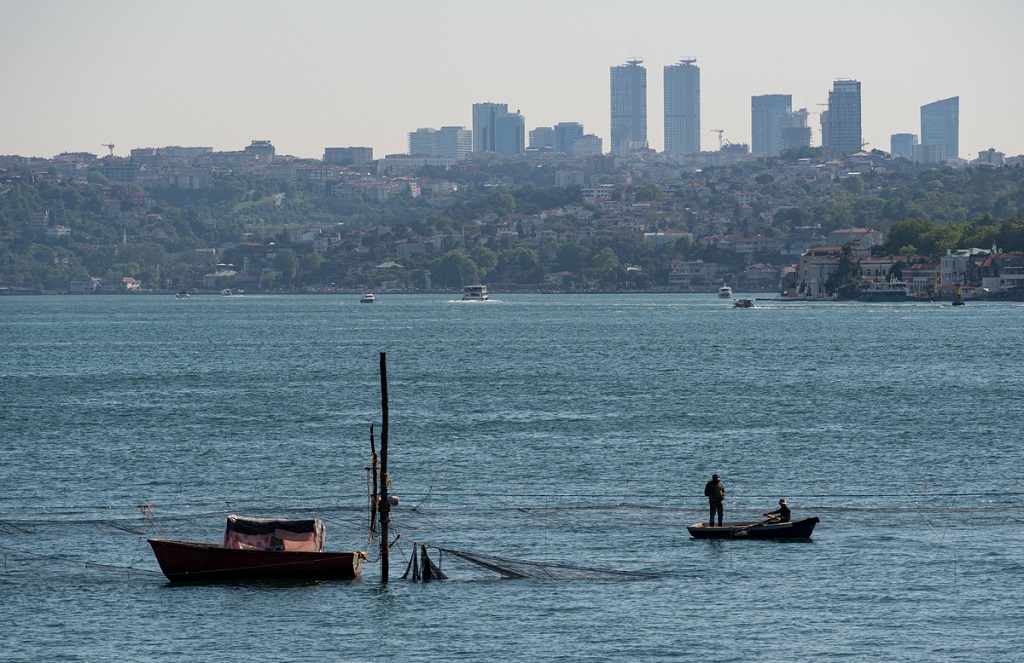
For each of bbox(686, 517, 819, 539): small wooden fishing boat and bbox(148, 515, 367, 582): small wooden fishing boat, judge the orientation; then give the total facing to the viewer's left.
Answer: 1

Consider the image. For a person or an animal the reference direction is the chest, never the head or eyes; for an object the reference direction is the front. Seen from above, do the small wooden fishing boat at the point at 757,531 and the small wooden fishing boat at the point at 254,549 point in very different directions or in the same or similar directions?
very different directions

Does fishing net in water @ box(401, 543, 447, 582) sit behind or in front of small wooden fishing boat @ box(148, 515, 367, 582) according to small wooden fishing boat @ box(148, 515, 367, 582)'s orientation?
behind

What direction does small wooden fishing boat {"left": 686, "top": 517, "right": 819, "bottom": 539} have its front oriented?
to the viewer's right

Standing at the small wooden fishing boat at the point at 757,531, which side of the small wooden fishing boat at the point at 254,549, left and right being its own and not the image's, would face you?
back

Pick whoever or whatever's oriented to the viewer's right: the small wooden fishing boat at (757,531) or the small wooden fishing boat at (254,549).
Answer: the small wooden fishing boat at (757,531)

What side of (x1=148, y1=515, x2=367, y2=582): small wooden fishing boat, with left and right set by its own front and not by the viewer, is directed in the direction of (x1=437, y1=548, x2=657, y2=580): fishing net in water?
back

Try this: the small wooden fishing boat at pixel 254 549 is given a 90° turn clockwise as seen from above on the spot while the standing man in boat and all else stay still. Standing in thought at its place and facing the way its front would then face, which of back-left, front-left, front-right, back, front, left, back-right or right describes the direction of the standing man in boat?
right

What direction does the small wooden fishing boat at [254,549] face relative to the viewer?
to the viewer's left
